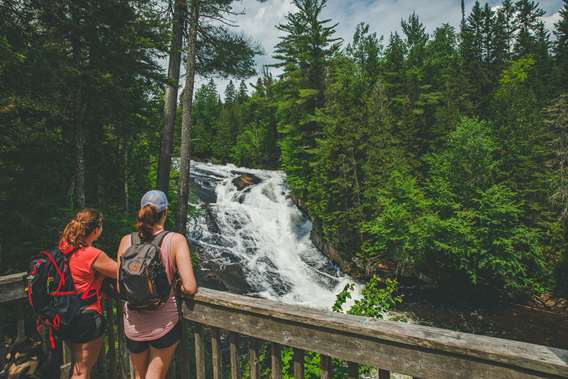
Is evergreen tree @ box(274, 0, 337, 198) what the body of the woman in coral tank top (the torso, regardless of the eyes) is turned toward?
yes

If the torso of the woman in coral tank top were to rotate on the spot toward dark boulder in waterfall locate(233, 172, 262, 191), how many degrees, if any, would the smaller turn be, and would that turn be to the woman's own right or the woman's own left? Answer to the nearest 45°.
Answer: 0° — they already face it

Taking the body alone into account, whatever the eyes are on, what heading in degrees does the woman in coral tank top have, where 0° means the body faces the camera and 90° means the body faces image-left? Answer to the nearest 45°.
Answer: approximately 225°

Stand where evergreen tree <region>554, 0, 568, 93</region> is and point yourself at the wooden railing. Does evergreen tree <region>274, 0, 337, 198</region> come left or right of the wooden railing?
right

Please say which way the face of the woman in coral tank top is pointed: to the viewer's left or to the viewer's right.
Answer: to the viewer's right
